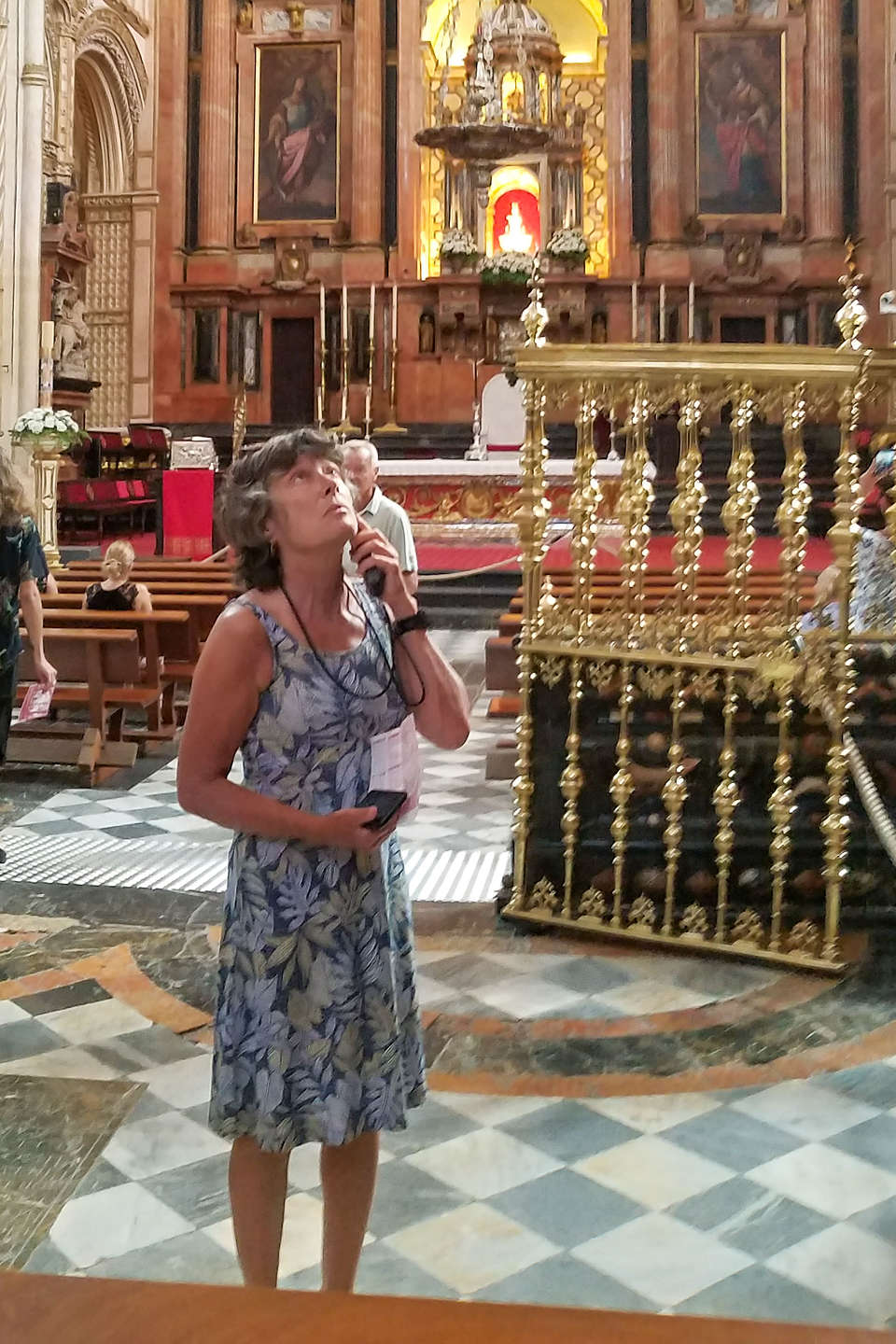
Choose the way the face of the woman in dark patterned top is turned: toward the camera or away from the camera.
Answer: away from the camera

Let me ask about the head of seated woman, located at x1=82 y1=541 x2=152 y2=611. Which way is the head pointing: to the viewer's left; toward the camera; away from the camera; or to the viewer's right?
away from the camera

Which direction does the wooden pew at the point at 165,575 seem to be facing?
away from the camera

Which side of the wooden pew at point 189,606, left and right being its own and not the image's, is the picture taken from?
back

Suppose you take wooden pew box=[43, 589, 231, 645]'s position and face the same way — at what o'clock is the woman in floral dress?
The woman in floral dress is roughly at 6 o'clock from the wooden pew.

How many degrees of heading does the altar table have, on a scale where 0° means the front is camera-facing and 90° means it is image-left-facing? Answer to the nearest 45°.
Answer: approximately 0°

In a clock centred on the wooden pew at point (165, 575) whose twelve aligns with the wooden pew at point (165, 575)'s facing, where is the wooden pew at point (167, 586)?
the wooden pew at point (167, 586) is roughly at 6 o'clock from the wooden pew at point (165, 575).

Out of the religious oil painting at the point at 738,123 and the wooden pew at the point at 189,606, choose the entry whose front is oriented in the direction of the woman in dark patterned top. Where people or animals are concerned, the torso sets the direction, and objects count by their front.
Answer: the religious oil painting

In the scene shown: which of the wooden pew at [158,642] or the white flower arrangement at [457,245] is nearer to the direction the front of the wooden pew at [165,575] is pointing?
the white flower arrangement

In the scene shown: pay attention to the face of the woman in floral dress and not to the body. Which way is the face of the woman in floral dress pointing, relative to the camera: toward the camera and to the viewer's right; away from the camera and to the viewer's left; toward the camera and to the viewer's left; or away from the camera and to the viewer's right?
toward the camera and to the viewer's right
